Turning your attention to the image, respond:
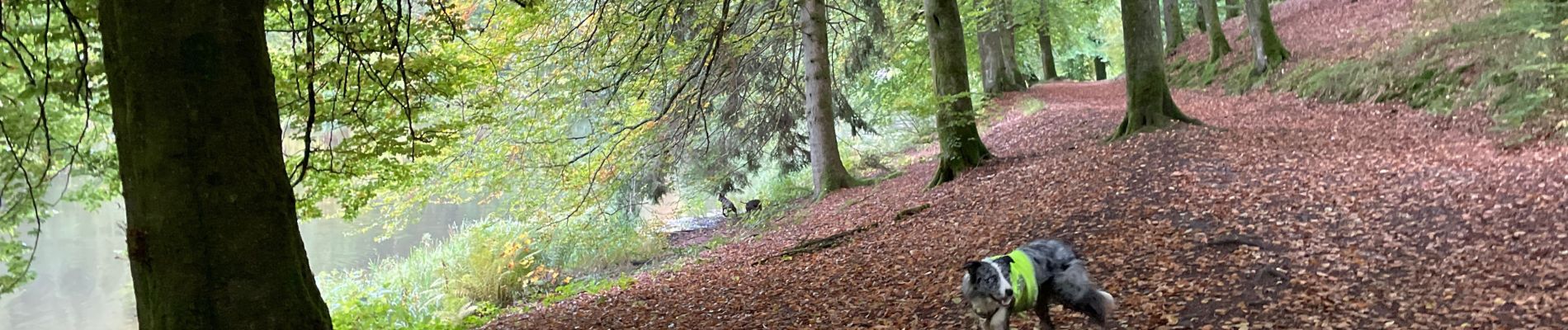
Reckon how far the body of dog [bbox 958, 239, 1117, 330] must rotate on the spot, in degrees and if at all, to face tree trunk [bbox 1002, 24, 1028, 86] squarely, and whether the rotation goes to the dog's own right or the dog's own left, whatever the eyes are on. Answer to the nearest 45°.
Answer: approximately 135° to the dog's own right

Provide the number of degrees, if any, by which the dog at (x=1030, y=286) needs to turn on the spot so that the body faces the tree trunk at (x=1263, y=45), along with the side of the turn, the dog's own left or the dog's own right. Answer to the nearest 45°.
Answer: approximately 135° to the dog's own right

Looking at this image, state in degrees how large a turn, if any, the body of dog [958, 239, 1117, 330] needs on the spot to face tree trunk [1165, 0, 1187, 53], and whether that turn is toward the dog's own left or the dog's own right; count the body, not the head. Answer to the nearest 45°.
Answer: approximately 135° to the dog's own right

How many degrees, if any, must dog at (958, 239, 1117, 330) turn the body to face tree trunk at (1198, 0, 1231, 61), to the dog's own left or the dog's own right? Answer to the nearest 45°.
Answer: approximately 135° to the dog's own right

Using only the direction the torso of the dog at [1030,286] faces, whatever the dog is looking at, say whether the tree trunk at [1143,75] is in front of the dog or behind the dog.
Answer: behind

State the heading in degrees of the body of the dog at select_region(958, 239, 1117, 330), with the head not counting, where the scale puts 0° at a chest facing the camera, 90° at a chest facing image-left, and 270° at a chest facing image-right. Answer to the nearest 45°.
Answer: approximately 45°

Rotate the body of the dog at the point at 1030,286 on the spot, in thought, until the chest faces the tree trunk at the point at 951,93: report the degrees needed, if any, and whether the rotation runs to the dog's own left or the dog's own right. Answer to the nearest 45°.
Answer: approximately 135° to the dog's own right

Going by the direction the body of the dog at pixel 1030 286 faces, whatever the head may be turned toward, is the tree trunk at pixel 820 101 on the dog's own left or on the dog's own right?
on the dog's own right
